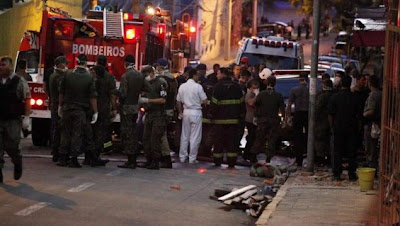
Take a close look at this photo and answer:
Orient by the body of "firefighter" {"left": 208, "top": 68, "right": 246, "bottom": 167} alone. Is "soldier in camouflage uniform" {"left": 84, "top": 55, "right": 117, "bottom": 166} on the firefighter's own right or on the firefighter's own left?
on the firefighter's own left

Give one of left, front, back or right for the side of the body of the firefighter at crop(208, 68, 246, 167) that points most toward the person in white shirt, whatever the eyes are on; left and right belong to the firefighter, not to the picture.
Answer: left

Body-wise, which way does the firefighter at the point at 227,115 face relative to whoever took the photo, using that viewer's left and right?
facing away from the viewer

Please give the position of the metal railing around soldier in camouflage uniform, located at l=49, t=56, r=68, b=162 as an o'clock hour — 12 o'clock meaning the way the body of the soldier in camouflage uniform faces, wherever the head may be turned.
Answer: The metal railing is roughly at 2 o'clock from the soldier in camouflage uniform.

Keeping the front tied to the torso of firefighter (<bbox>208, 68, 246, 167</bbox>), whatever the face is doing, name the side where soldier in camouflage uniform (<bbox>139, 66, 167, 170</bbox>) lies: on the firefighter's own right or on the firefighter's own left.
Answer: on the firefighter's own left

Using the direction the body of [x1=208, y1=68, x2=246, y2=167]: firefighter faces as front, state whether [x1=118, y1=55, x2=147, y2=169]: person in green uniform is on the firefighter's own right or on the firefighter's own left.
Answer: on the firefighter's own left

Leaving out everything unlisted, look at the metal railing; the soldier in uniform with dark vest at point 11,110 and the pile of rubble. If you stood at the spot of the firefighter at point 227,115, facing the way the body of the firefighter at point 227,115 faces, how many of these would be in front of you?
0

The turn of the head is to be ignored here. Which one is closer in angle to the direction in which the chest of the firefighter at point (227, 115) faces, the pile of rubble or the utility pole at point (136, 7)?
the utility pole

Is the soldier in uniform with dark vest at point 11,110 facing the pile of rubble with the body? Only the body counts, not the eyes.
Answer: no

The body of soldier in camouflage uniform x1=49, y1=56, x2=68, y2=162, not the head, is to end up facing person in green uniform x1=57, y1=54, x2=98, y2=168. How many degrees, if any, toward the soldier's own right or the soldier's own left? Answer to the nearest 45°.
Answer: approximately 45° to the soldier's own right

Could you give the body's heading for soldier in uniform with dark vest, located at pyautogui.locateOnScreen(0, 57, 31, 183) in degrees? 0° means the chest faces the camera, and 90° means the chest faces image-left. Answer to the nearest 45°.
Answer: approximately 45°
